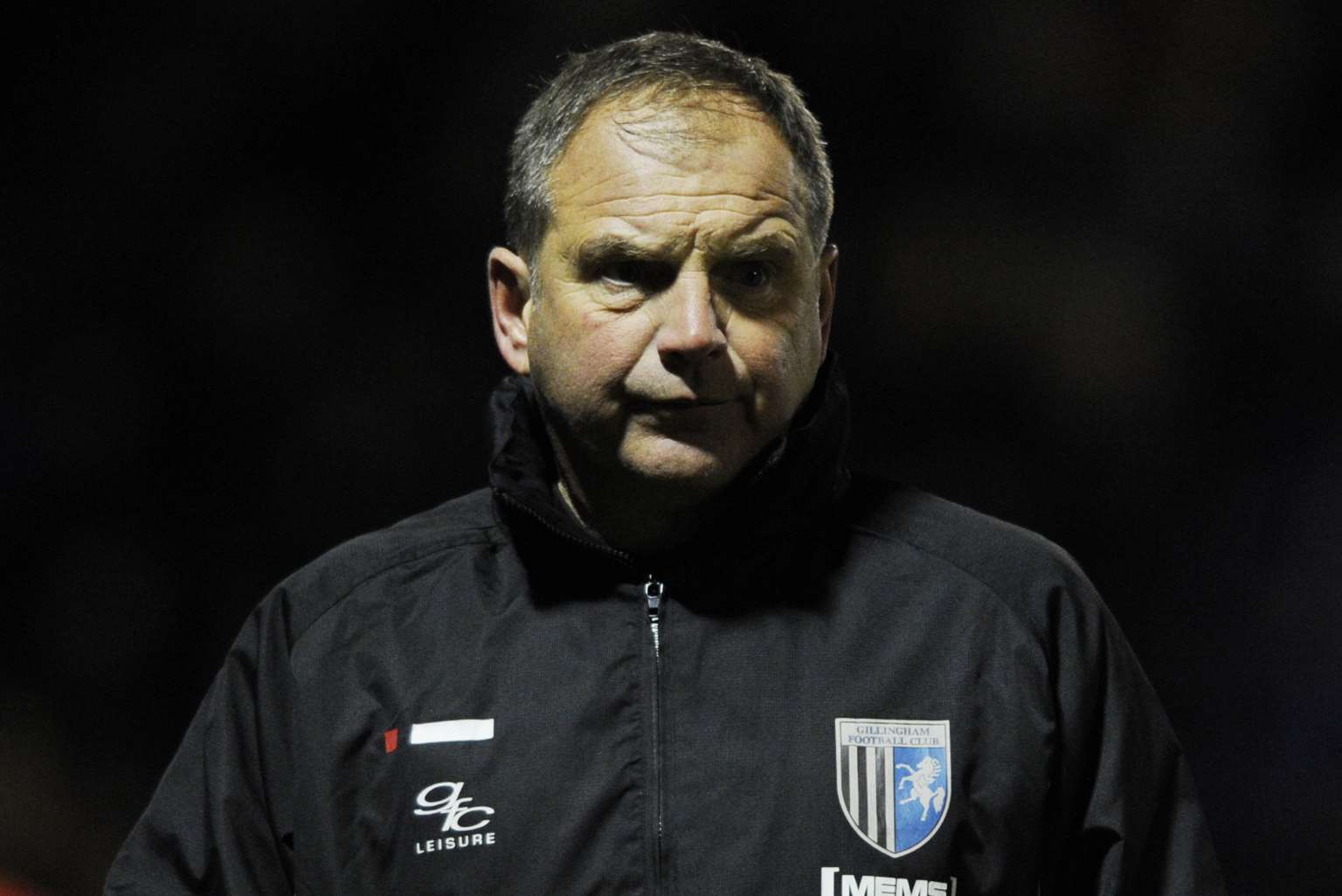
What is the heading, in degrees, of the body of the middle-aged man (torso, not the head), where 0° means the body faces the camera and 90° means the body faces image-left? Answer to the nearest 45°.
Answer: approximately 0°
